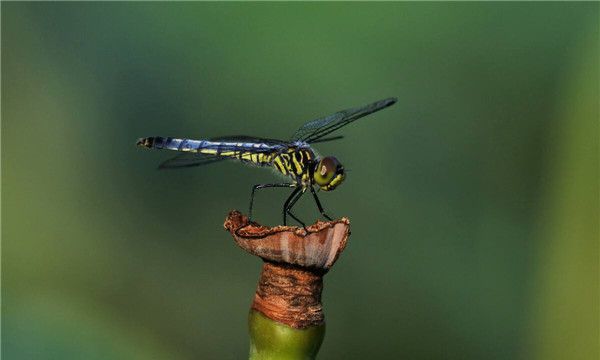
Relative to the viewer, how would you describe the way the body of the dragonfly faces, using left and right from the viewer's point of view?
facing the viewer and to the right of the viewer
